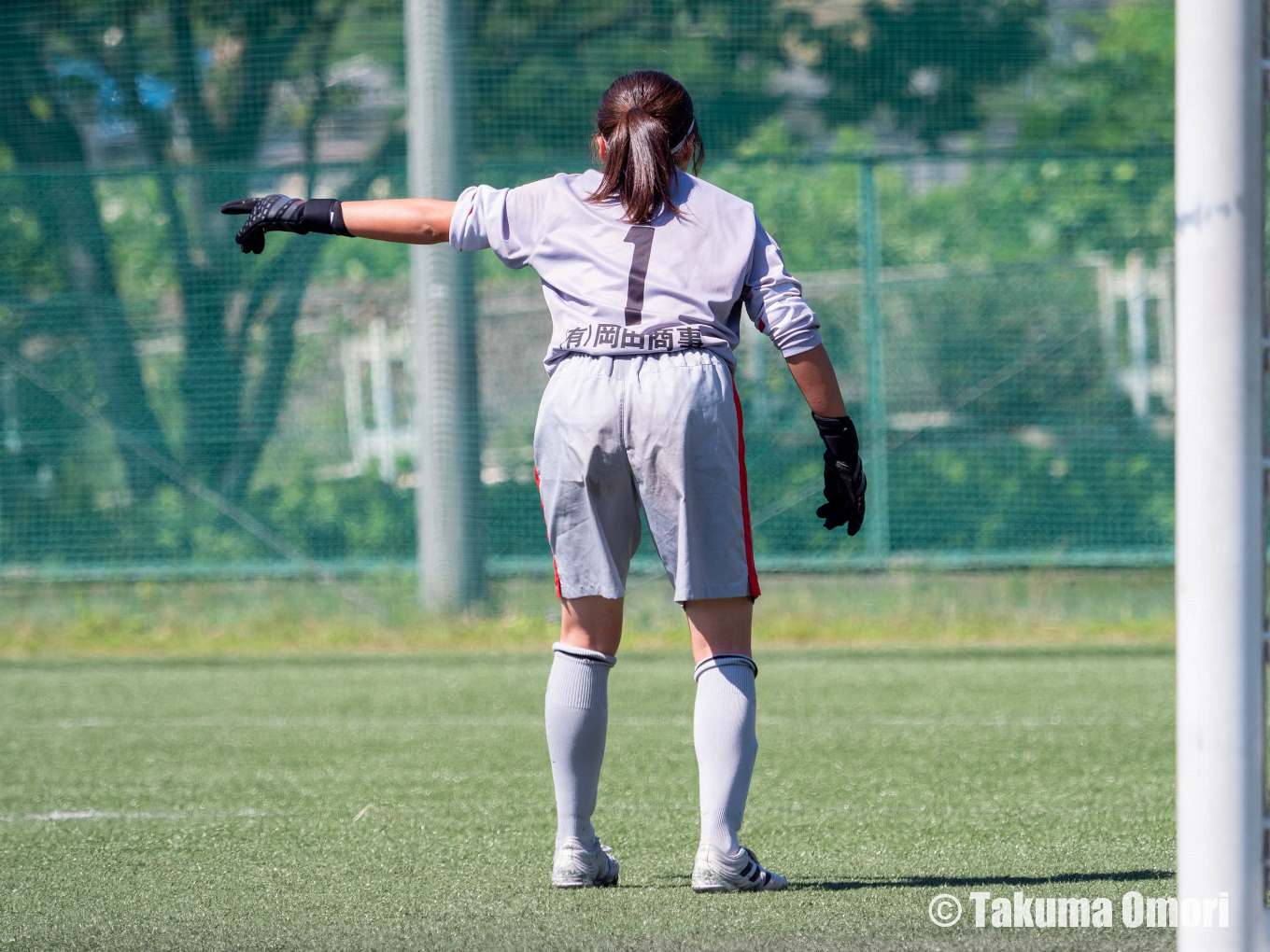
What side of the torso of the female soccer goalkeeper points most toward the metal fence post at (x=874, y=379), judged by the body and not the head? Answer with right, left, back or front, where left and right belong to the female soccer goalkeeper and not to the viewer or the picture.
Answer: front

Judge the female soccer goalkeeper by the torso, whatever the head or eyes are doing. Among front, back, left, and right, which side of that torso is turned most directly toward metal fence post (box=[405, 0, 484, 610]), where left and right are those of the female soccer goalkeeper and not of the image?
front

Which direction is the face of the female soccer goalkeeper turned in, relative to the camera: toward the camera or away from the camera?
away from the camera

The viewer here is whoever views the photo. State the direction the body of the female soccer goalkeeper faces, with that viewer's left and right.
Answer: facing away from the viewer

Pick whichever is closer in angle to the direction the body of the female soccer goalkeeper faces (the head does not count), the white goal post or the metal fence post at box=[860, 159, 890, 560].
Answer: the metal fence post

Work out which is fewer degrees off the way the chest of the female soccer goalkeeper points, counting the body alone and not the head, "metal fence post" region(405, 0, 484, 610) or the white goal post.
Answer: the metal fence post

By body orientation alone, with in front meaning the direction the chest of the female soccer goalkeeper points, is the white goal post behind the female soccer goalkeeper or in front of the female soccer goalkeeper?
behind
